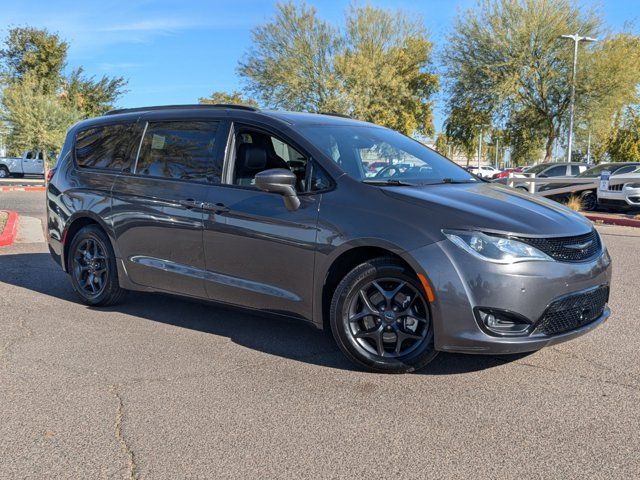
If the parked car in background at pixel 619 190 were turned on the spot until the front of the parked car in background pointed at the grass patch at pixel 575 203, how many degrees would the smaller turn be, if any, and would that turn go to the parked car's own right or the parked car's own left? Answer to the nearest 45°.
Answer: approximately 90° to the parked car's own right

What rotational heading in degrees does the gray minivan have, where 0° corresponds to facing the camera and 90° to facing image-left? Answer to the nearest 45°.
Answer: approximately 315°

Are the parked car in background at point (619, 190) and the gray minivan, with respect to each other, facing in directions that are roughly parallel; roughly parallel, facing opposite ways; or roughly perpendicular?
roughly perpendicular

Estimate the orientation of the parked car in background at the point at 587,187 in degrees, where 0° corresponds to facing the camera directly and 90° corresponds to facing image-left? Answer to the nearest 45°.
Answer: approximately 45°

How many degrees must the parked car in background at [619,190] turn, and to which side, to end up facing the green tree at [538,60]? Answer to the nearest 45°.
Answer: approximately 135° to its right

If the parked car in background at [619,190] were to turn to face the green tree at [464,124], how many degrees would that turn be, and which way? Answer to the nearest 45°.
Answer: approximately 90° to its right

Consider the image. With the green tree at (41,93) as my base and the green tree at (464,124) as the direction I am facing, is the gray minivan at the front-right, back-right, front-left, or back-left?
front-right

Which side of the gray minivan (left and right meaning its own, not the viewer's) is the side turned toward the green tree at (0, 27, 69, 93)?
back

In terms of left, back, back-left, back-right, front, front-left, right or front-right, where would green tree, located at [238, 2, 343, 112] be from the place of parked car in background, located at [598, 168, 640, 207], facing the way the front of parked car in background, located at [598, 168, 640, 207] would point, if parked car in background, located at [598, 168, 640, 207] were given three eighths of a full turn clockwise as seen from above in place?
front-left

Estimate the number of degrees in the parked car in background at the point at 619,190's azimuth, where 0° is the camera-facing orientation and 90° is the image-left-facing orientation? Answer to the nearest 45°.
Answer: approximately 45°

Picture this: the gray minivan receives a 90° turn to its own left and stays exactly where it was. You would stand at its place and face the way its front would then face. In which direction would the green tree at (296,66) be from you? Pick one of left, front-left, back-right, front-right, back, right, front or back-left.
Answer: front-left

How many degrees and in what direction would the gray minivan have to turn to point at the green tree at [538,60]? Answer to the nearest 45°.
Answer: approximately 135° to its left

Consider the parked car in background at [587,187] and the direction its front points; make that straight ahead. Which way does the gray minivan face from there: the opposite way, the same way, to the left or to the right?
to the left
